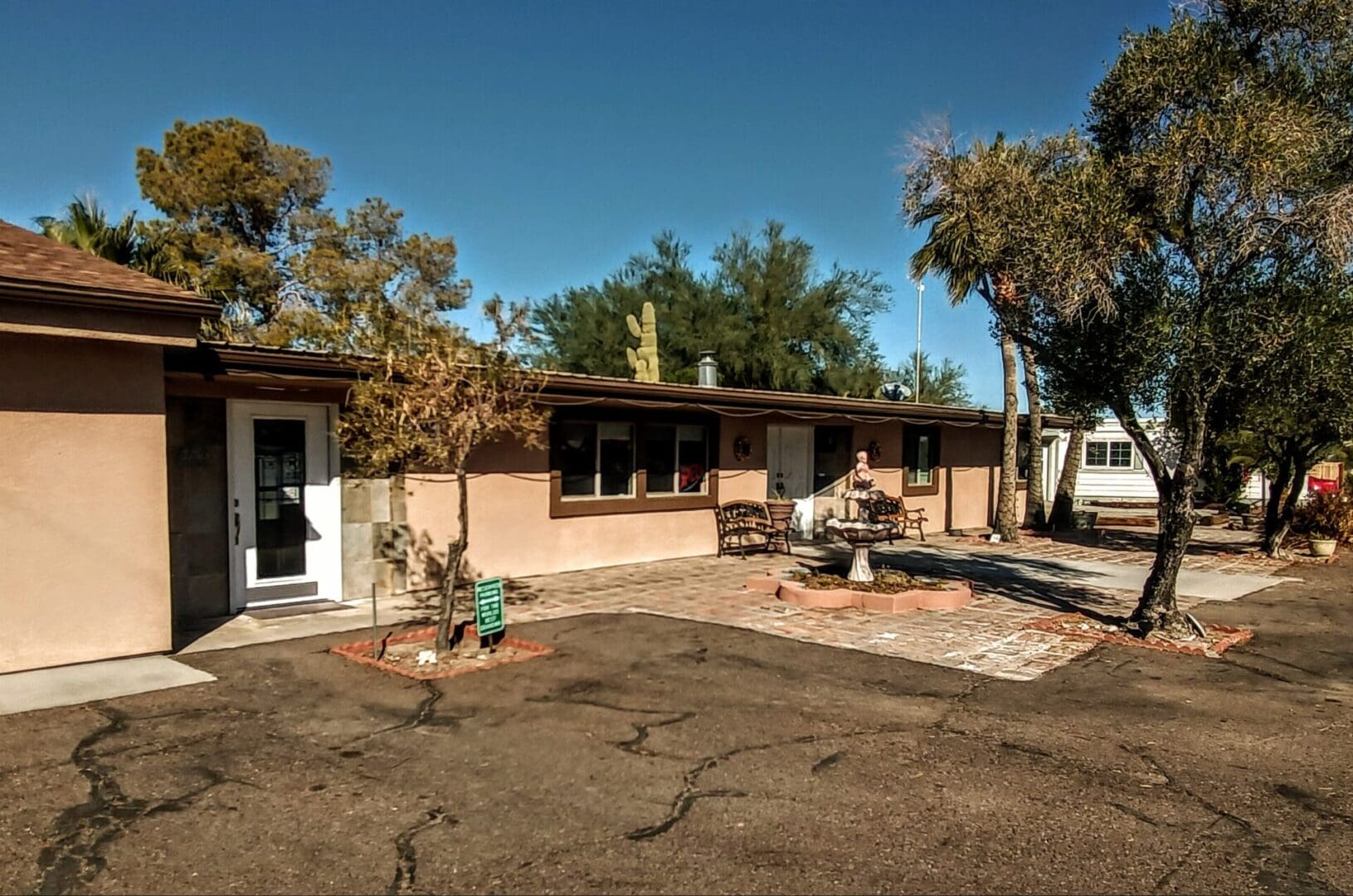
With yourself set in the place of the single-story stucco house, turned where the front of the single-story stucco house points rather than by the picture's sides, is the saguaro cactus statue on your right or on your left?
on your left

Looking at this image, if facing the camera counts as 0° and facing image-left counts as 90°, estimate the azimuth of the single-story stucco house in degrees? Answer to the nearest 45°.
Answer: approximately 315°

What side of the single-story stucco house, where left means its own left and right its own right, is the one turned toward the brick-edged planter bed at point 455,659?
front

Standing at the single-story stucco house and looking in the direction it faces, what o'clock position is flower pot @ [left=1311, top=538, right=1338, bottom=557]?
The flower pot is roughly at 10 o'clock from the single-story stucco house.

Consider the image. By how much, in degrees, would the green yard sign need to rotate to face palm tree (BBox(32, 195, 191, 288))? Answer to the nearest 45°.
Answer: approximately 180°

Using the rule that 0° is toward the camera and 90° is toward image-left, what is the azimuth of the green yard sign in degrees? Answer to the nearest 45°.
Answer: approximately 315°
